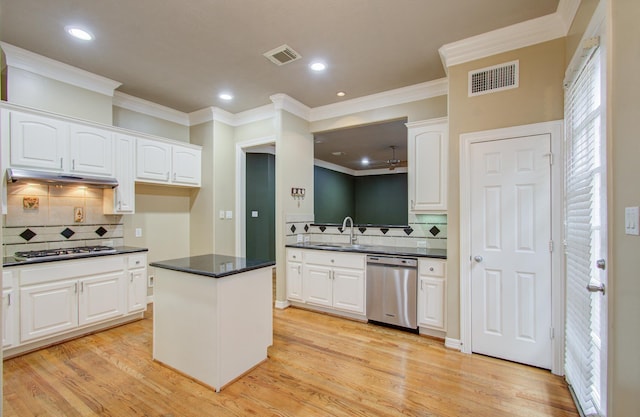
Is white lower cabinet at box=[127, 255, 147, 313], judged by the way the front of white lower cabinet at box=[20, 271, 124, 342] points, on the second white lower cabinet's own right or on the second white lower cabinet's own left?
on the second white lower cabinet's own left

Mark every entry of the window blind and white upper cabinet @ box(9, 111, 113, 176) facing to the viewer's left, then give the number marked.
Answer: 1

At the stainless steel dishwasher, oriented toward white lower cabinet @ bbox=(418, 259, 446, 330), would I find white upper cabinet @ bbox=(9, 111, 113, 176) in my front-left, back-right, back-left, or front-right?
back-right

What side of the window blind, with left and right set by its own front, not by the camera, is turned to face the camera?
left

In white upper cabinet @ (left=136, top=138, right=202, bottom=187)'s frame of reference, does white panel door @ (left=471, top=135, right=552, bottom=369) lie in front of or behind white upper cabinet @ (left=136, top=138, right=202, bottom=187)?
in front

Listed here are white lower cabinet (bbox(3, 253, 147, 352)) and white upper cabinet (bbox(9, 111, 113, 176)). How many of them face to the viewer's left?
0

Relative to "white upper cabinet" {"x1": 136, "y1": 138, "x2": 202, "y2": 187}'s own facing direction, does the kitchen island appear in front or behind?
in front

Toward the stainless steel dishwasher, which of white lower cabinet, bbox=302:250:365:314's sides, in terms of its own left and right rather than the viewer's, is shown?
left

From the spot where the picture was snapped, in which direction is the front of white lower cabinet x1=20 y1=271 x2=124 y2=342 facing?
facing the viewer and to the right of the viewer
